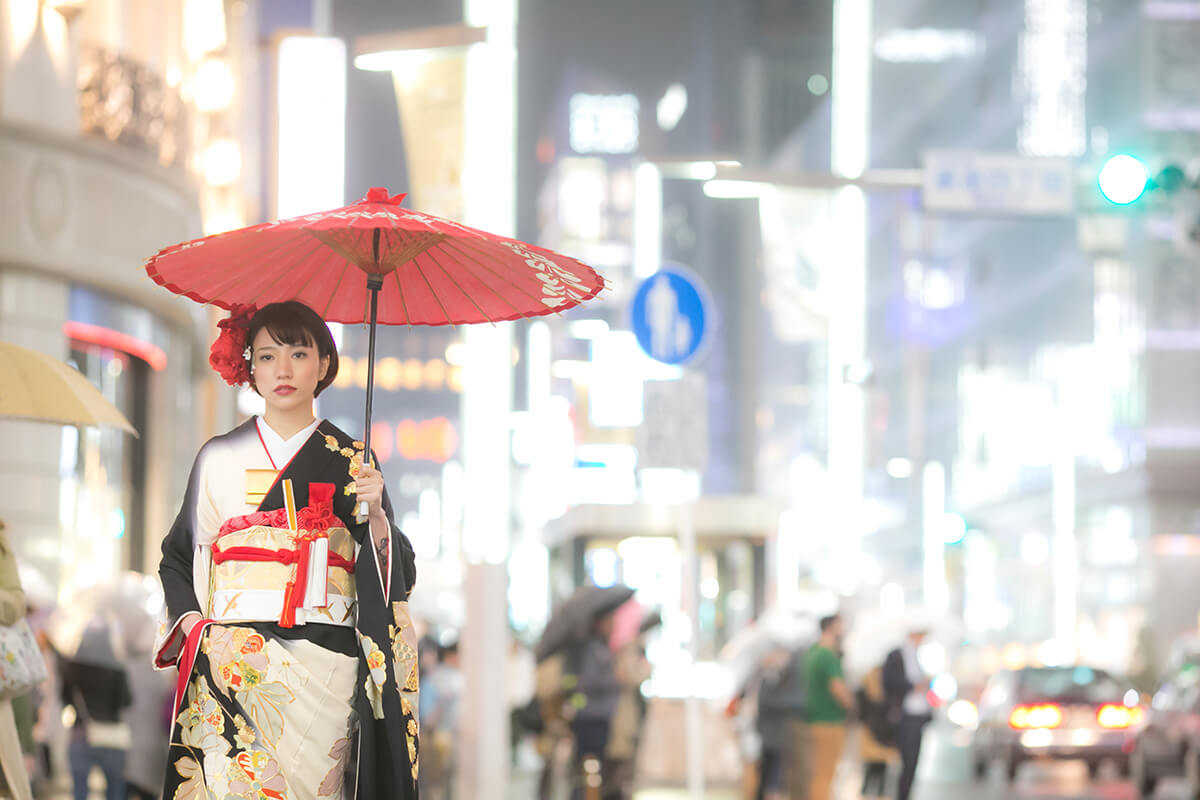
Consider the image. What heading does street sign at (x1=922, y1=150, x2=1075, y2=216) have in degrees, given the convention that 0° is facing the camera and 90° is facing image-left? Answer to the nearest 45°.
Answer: approximately 0°

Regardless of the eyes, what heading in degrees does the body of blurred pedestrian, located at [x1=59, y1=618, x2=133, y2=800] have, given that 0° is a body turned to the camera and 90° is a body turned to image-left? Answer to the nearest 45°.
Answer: approximately 180°

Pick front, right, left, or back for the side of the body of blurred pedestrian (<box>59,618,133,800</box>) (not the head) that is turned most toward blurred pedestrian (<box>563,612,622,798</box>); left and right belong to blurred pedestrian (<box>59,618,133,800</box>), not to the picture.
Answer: right

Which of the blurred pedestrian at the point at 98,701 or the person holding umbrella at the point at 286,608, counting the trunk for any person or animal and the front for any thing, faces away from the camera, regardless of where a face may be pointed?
the blurred pedestrian

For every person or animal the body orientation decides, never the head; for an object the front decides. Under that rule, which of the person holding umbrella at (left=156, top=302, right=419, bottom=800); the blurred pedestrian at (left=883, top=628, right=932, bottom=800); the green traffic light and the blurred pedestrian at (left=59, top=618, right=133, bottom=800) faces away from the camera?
the blurred pedestrian at (left=59, top=618, right=133, bottom=800)

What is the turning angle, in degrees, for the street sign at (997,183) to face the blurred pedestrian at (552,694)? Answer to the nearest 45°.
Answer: approximately 45° to its right

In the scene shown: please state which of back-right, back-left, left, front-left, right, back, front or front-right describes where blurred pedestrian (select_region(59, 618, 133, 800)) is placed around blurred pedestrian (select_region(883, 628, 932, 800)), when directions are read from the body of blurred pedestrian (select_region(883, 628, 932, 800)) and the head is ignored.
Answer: back-right

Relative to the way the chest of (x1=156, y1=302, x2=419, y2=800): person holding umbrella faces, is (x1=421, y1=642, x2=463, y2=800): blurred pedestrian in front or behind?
behind

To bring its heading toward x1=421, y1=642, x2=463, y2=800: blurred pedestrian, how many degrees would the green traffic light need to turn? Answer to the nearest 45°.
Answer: approximately 90° to its right
